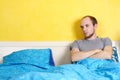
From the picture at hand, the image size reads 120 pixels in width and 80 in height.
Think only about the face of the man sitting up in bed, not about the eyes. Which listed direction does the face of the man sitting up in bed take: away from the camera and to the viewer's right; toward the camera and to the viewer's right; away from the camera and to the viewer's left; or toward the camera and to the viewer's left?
toward the camera and to the viewer's left

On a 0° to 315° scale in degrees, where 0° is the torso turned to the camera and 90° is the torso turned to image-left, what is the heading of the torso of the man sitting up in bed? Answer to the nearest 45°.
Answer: approximately 0°
